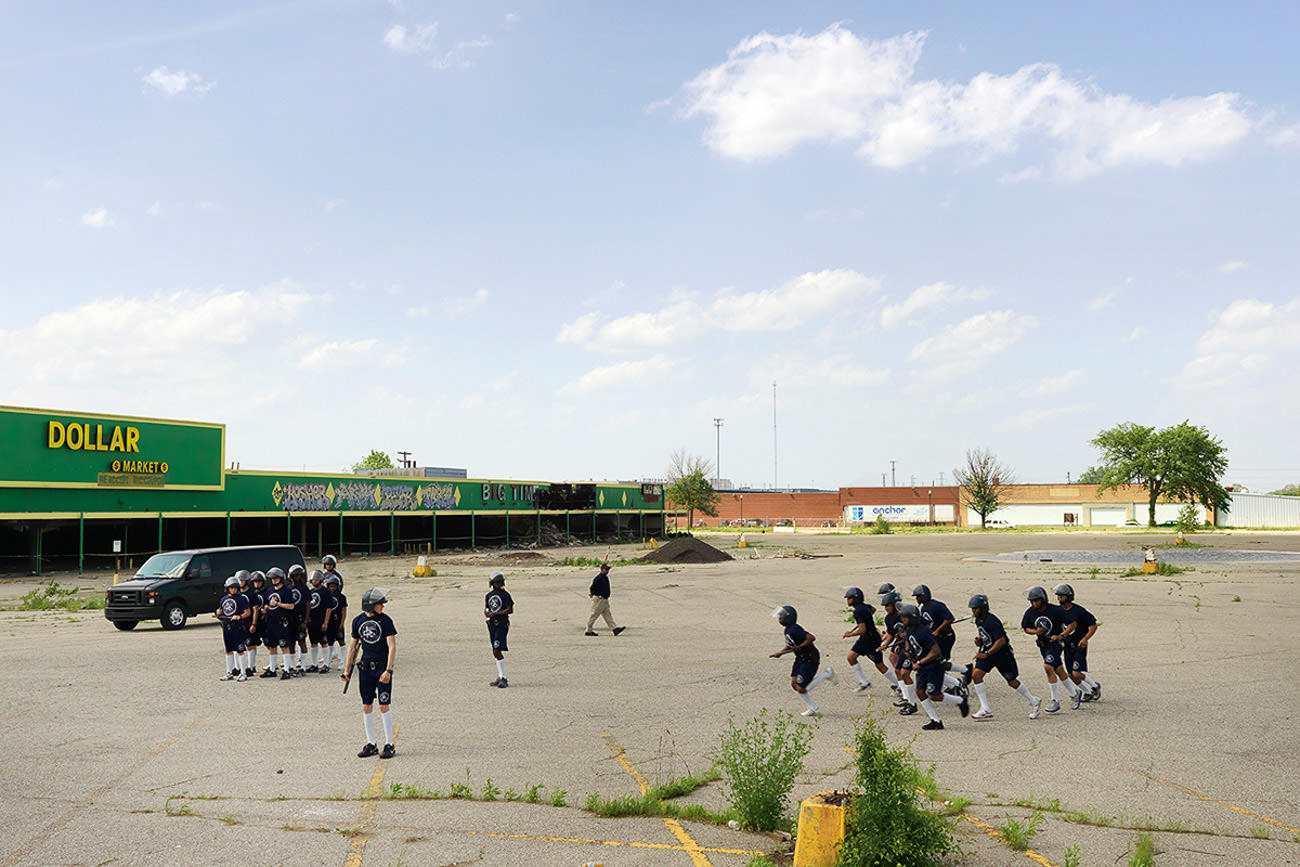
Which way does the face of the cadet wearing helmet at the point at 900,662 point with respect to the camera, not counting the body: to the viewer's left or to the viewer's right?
to the viewer's left

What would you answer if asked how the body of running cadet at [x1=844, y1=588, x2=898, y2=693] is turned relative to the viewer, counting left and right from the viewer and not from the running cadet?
facing to the left of the viewer

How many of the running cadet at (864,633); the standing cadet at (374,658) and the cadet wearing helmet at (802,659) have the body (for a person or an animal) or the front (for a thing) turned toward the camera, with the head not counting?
1

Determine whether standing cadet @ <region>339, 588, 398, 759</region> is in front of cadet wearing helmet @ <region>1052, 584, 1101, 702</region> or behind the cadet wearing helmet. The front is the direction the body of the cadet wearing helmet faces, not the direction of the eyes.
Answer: in front

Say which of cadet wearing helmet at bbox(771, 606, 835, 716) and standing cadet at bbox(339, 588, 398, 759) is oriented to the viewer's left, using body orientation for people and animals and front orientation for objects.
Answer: the cadet wearing helmet

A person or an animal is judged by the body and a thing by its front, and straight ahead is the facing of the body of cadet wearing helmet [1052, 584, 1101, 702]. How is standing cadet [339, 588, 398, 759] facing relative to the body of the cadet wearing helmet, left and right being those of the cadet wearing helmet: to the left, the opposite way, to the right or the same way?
to the left

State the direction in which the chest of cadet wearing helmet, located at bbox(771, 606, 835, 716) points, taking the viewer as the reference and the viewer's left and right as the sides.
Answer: facing to the left of the viewer

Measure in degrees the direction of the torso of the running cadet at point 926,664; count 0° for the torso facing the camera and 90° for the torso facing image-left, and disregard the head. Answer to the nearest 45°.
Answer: approximately 45°

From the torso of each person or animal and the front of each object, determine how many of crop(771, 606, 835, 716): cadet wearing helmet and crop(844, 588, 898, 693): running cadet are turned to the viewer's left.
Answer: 2

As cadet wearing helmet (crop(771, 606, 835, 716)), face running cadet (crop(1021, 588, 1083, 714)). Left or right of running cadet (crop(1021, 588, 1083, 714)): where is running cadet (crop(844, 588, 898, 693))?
left

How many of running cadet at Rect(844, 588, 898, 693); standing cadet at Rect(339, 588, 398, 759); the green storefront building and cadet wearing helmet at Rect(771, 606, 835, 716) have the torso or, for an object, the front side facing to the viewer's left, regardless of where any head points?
2

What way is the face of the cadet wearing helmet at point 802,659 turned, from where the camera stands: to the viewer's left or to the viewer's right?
to the viewer's left

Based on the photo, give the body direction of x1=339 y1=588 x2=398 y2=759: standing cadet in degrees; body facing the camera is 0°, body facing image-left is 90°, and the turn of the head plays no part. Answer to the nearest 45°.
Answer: approximately 0°
